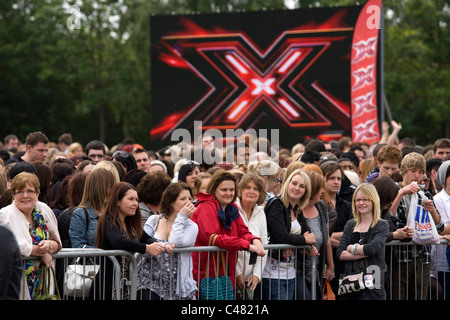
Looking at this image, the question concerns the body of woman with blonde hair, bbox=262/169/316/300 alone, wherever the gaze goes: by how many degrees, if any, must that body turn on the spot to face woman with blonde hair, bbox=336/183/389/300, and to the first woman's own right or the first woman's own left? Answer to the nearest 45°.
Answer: approximately 45° to the first woman's own left

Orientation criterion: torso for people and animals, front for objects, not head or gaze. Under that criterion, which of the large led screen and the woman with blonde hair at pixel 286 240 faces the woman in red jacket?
the large led screen

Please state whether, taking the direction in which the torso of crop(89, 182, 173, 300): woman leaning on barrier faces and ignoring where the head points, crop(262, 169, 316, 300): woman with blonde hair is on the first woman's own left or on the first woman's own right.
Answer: on the first woman's own left

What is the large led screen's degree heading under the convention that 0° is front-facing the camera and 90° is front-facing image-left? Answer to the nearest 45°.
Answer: approximately 0°

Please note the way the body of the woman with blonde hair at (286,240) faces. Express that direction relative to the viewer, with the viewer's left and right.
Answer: facing the viewer and to the right of the viewer

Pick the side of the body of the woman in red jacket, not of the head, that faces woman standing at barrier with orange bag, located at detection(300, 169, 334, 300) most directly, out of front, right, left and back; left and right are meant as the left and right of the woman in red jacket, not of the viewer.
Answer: left

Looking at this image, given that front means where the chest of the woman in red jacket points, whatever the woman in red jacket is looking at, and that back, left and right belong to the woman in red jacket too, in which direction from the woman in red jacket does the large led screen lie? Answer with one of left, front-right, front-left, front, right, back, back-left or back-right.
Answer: back-left
